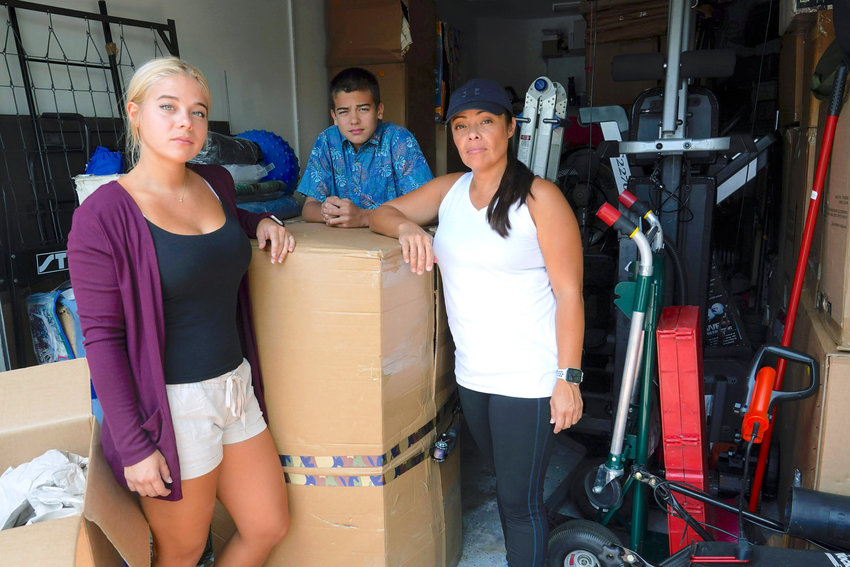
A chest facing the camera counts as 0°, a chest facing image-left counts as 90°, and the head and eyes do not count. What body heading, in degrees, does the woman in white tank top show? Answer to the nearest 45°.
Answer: approximately 45°

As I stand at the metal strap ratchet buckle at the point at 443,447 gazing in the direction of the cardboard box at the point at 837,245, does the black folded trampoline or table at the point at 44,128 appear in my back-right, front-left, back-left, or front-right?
back-left

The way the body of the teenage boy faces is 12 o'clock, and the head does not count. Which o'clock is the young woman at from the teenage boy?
The young woman is roughly at 1 o'clock from the teenage boy.

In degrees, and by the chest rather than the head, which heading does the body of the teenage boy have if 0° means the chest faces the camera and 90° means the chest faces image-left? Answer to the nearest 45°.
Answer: approximately 0°

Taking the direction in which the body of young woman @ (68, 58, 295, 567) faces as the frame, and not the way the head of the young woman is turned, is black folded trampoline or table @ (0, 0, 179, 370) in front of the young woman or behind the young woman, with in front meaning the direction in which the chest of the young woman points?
behind

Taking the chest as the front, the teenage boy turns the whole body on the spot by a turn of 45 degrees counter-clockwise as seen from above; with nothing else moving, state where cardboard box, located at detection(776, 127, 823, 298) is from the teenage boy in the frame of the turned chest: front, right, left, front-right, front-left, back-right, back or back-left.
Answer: front-left
